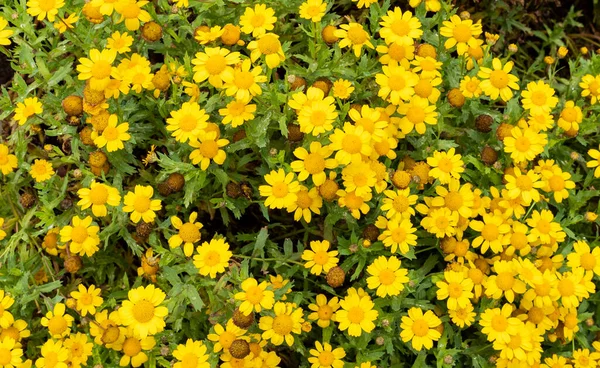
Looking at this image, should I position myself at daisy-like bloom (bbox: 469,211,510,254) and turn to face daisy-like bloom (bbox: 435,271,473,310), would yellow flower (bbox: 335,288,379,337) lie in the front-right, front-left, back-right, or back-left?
front-right

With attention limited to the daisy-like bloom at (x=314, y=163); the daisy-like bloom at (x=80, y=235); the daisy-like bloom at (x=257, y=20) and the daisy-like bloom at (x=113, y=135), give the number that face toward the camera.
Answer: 4

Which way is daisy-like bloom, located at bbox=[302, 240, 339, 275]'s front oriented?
toward the camera

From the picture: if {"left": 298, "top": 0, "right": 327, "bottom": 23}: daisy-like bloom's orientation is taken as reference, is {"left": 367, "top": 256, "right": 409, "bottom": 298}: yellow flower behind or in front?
in front

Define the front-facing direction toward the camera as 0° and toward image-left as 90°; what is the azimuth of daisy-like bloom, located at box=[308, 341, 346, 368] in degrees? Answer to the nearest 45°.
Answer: approximately 0°

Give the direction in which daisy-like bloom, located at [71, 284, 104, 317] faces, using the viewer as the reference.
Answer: facing the viewer

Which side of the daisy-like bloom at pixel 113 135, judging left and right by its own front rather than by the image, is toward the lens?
front

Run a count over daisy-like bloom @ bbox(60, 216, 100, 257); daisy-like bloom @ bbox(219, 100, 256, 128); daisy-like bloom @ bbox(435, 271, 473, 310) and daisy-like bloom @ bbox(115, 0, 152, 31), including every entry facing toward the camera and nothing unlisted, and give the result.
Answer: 4
